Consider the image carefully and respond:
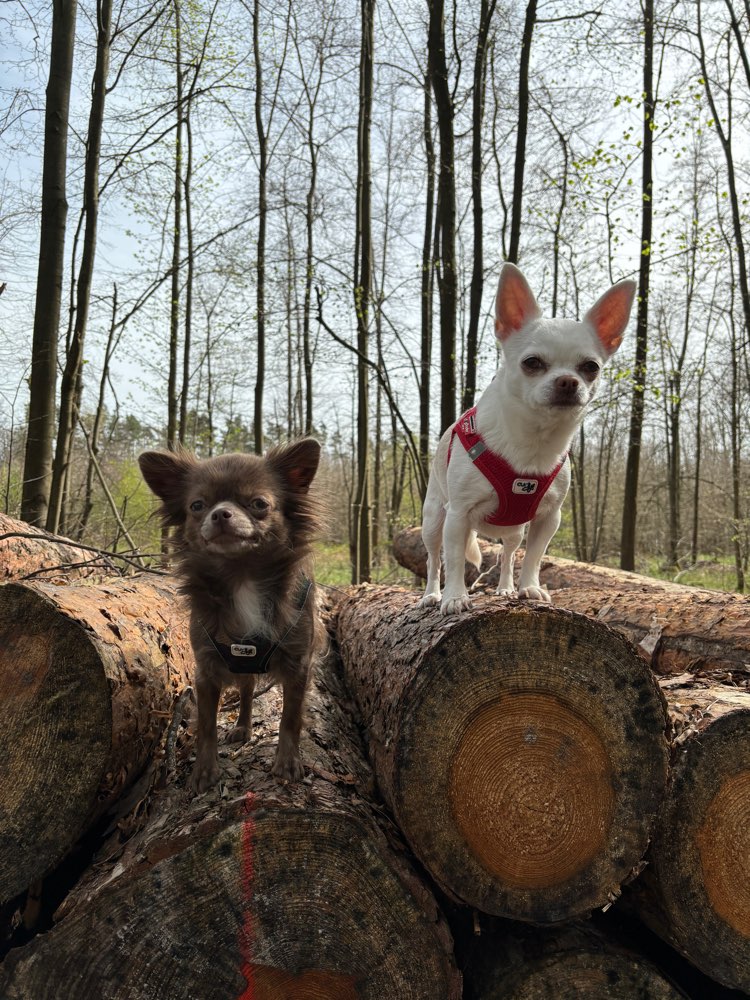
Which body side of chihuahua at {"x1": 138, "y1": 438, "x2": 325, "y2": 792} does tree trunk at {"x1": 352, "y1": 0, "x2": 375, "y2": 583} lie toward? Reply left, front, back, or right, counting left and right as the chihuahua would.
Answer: back

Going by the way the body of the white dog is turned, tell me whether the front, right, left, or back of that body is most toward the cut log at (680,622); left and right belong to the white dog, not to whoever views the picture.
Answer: left

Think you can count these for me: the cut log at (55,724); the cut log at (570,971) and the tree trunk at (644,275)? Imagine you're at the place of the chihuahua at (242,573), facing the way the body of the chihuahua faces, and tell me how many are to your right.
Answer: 1

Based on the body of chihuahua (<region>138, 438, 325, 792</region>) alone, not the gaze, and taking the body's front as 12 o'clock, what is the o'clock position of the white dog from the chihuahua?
The white dog is roughly at 9 o'clock from the chihuahua.

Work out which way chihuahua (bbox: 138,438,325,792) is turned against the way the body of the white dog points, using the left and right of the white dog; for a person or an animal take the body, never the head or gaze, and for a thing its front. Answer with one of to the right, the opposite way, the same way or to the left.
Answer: the same way

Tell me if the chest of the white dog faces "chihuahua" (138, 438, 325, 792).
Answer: no

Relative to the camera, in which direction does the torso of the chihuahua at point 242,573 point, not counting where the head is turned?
toward the camera

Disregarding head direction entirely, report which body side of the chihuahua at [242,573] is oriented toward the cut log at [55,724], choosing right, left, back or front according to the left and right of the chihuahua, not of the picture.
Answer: right

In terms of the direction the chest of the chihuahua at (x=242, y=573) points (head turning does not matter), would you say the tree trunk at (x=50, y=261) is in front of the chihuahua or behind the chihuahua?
behind

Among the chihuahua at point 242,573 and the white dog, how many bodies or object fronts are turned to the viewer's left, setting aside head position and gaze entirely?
0

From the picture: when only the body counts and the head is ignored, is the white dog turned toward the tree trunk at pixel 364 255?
no

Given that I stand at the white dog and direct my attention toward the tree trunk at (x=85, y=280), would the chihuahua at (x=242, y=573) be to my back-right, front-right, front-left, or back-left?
front-left

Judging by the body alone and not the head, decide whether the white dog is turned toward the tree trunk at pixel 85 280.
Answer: no

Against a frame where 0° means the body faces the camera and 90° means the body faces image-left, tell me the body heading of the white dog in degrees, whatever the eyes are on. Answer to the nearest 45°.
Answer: approximately 315°
